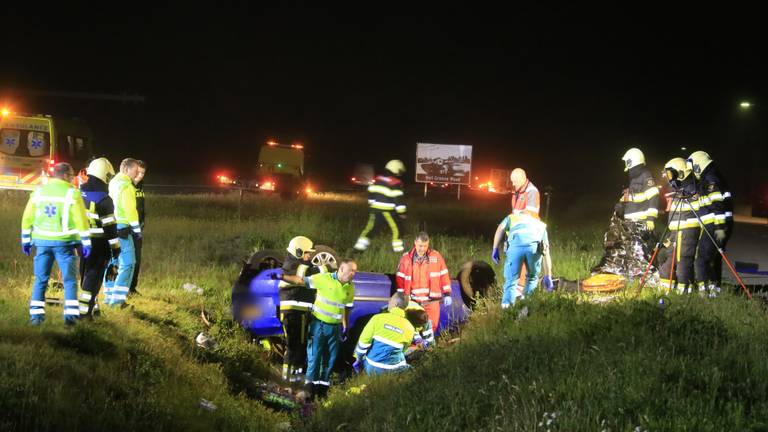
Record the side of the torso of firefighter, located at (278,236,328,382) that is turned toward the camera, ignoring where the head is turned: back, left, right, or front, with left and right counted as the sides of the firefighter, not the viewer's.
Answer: right

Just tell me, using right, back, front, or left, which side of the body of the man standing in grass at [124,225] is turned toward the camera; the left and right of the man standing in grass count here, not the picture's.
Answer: right

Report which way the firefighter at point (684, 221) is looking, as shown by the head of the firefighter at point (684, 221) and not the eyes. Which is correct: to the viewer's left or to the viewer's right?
to the viewer's left

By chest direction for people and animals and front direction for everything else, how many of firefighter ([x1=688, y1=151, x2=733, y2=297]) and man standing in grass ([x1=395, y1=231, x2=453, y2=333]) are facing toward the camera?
1

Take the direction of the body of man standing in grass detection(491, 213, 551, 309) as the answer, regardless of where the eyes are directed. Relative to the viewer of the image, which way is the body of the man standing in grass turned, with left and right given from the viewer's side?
facing away from the viewer

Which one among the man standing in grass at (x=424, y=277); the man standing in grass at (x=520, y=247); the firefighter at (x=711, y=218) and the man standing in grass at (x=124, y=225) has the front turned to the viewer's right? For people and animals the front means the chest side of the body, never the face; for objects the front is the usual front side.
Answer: the man standing in grass at (x=124, y=225)

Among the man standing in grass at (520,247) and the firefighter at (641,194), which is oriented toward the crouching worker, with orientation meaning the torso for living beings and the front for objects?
the firefighter

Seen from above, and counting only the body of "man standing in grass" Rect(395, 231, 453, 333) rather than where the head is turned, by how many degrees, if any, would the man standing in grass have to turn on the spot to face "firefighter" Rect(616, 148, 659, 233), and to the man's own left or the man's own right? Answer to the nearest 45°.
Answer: approximately 90° to the man's own left

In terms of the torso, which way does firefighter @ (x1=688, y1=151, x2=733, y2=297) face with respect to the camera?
to the viewer's left

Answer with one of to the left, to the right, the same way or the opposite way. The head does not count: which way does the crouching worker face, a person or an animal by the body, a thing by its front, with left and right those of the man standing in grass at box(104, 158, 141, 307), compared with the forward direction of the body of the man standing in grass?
to the left

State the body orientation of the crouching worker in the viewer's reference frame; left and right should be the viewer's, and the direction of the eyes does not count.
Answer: facing away from the viewer

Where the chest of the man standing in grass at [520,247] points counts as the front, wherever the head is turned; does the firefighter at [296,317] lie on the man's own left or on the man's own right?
on the man's own left

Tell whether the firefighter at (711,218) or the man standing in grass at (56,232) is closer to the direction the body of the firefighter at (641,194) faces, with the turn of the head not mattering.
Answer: the man standing in grass

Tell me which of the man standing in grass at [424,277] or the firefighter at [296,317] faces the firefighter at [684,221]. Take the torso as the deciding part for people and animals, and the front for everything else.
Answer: the firefighter at [296,317]

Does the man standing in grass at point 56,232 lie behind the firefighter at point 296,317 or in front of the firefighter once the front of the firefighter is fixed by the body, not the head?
behind
